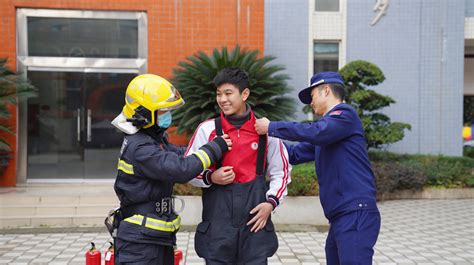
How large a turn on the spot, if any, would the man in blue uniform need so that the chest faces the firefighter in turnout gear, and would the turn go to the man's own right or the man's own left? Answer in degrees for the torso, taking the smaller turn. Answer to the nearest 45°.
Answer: approximately 45° to the man's own left

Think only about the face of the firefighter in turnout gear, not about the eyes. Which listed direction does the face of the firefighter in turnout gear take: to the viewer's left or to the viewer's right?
to the viewer's right

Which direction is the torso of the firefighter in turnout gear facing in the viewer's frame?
to the viewer's right

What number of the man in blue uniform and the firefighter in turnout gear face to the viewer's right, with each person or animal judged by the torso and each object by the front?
1

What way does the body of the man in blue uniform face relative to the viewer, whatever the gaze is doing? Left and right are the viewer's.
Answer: facing to the left of the viewer

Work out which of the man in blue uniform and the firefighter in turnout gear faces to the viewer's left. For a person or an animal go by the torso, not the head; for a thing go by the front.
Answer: the man in blue uniform

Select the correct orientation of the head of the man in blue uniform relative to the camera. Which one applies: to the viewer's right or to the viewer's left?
to the viewer's left

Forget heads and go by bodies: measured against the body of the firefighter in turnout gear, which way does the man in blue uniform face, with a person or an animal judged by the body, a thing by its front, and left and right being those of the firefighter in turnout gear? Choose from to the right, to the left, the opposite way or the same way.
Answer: the opposite way
